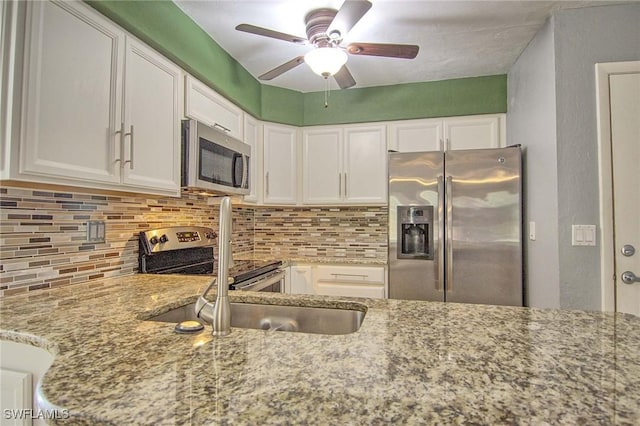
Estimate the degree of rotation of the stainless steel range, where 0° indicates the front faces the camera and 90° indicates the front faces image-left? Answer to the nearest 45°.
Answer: approximately 315°

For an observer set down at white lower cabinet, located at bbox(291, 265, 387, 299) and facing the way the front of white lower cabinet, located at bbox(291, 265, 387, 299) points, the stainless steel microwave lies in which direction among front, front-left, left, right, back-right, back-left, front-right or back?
front-right

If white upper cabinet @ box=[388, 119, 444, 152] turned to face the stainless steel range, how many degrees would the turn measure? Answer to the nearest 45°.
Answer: approximately 45° to its right

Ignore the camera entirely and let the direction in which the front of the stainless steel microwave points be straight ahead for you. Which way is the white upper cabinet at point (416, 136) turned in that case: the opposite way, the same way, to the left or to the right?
to the right

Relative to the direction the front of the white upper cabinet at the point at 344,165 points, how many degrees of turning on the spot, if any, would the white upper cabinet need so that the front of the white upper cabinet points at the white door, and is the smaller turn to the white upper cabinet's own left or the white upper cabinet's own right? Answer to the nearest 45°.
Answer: approximately 45° to the white upper cabinet's own left

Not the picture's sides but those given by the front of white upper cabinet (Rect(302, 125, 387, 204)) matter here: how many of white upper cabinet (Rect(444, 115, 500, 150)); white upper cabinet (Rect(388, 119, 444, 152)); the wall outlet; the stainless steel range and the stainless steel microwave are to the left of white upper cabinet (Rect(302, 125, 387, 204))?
2

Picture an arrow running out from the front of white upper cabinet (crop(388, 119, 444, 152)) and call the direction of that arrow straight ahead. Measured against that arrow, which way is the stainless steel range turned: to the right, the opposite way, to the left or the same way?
to the left

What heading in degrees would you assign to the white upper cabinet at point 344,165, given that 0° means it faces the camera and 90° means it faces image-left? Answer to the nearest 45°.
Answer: approximately 0°

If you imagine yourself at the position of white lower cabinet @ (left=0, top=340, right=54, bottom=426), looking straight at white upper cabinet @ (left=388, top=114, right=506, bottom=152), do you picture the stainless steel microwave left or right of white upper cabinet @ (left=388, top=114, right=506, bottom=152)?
left
